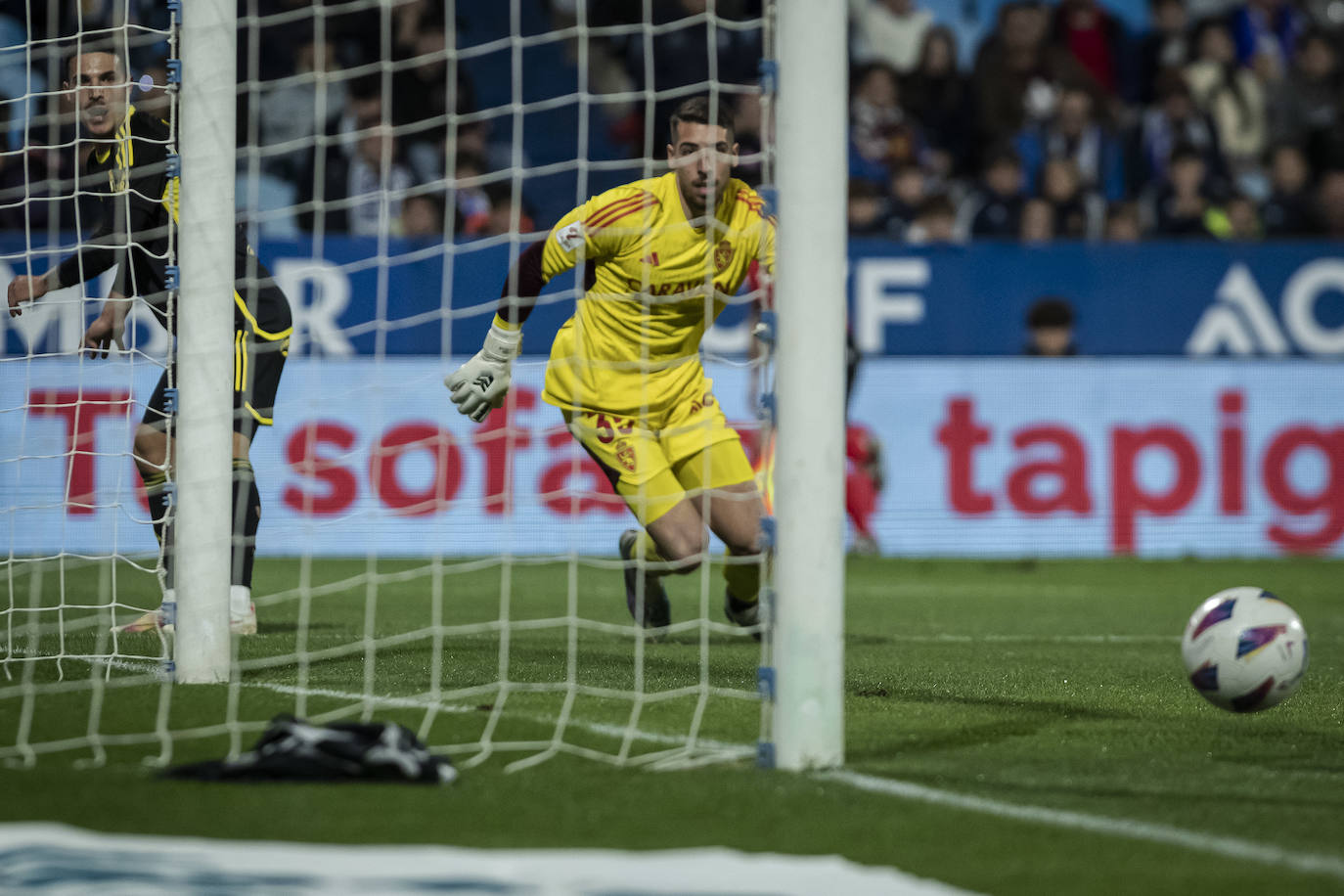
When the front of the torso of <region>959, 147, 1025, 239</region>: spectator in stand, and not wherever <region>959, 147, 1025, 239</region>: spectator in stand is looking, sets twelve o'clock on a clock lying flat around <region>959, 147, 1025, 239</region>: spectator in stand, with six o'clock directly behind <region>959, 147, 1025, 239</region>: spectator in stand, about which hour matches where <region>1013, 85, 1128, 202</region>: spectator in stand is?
<region>1013, 85, 1128, 202</region>: spectator in stand is roughly at 7 o'clock from <region>959, 147, 1025, 239</region>: spectator in stand.

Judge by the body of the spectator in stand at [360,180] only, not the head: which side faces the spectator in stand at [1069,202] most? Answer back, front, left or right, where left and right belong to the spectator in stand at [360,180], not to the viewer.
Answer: left

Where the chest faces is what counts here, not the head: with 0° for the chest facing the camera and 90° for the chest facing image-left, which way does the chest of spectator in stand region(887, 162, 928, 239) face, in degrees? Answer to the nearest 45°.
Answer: approximately 0°

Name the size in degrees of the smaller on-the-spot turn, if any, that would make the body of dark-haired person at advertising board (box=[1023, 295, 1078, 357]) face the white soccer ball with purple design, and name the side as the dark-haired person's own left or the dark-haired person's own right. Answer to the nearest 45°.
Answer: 0° — they already face it

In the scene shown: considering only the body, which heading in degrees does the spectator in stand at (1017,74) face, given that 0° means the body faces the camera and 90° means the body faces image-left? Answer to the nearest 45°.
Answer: approximately 0°

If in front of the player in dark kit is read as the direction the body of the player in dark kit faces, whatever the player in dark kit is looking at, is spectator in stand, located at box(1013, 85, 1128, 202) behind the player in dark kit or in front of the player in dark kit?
behind

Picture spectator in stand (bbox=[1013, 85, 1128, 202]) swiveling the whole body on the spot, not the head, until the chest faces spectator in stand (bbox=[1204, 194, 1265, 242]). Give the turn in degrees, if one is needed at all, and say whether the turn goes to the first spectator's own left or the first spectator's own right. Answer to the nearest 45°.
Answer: approximately 90° to the first spectator's own left

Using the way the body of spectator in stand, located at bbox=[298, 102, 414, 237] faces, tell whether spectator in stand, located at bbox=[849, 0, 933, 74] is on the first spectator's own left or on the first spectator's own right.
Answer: on the first spectator's own left

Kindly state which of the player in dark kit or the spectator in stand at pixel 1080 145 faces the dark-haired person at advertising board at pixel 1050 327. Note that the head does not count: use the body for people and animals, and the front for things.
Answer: the spectator in stand at pixel 1080 145
